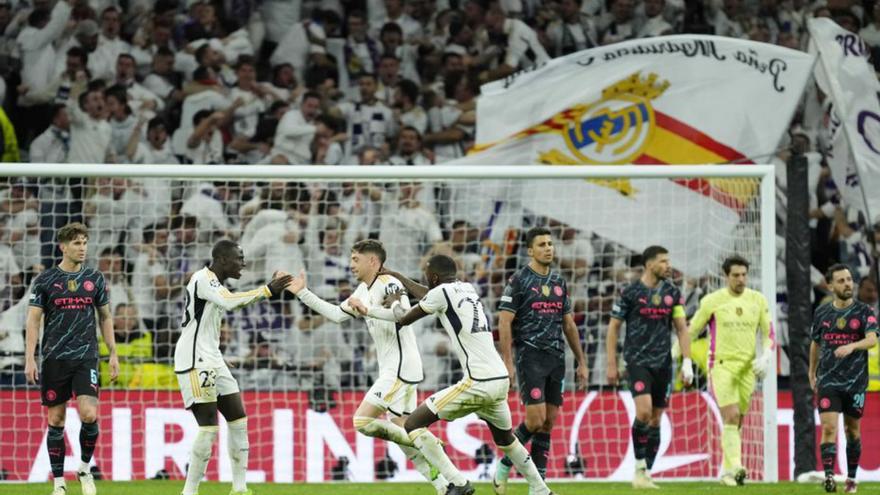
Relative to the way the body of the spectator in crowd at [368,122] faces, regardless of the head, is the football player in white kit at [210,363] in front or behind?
in front

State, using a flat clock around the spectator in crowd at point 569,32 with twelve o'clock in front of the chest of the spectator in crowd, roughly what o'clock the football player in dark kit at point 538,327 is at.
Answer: The football player in dark kit is roughly at 12 o'clock from the spectator in crowd.

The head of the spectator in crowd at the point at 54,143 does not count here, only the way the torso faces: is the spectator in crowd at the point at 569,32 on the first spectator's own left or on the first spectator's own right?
on the first spectator's own left

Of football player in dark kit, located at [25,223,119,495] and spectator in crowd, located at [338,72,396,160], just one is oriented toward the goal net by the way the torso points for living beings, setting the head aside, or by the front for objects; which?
the spectator in crowd

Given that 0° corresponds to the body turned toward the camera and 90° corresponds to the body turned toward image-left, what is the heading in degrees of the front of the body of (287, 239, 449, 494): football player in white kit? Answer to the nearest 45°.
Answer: approximately 90°

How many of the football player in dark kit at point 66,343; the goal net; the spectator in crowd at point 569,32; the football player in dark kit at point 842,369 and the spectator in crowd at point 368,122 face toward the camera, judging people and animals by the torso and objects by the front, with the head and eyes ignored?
5

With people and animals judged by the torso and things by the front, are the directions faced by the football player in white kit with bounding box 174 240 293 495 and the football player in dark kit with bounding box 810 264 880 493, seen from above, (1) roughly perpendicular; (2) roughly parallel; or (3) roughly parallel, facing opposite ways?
roughly perpendicular

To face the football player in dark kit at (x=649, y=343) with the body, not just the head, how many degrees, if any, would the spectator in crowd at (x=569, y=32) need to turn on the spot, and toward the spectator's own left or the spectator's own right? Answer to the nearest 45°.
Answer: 0° — they already face them

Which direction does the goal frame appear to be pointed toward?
toward the camera

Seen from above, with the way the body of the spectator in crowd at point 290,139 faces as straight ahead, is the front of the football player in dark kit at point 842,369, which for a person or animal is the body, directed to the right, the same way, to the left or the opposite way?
the same way

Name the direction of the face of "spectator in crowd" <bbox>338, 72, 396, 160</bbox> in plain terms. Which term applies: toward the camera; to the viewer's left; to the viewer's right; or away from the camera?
toward the camera

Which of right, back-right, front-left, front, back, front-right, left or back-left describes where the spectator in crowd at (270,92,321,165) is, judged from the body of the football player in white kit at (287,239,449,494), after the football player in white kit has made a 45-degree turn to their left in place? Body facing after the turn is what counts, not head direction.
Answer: back-right

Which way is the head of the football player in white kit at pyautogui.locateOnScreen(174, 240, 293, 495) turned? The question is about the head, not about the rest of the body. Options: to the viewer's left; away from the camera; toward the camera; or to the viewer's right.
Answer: to the viewer's right

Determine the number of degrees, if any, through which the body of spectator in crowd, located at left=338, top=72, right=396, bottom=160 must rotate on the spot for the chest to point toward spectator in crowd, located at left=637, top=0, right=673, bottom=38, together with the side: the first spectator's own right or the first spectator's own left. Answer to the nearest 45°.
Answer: approximately 90° to the first spectator's own left

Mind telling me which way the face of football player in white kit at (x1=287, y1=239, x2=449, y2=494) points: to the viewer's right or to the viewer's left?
to the viewer's left

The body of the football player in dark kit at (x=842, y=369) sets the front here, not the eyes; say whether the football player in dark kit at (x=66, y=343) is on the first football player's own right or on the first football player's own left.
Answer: on the first football player's own right

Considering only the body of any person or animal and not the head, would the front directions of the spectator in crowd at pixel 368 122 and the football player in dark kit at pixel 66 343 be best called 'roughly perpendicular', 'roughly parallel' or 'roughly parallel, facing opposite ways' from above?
roughly parallel

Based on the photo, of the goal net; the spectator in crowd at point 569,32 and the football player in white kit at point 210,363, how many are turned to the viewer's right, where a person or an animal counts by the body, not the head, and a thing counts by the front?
1

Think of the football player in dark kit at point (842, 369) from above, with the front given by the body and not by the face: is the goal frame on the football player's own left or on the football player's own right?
on the football player's own right

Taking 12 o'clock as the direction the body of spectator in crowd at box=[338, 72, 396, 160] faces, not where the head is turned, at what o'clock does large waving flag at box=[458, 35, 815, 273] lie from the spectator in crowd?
The large waving flag is roughly at 10 o'clock from the spectator in crowd.

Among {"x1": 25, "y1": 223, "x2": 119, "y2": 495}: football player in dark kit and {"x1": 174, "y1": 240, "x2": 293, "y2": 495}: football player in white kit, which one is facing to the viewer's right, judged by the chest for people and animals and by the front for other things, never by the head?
the football player in white kit

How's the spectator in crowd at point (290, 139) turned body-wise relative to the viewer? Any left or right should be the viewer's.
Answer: facing the viewer

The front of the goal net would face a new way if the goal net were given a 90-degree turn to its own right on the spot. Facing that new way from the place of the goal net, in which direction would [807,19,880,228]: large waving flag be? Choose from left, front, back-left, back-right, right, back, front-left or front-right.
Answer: back
